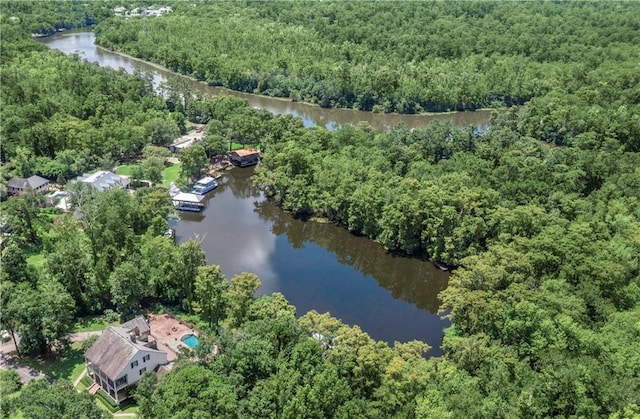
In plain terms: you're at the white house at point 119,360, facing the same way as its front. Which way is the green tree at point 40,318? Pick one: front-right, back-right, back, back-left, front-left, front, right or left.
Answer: right

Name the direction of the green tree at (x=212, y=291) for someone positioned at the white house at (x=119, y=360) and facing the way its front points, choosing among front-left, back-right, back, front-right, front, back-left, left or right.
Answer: back

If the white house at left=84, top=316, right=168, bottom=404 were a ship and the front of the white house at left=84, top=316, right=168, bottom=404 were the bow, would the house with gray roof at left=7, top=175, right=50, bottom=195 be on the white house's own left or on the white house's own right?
on the white house's own right

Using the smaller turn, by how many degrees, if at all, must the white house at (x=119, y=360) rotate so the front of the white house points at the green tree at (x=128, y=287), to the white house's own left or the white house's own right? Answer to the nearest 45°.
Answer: approximately 135° to the white house's own right

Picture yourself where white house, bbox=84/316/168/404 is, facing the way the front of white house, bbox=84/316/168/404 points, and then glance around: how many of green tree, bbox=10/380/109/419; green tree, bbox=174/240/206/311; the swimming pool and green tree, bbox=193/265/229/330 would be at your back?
3

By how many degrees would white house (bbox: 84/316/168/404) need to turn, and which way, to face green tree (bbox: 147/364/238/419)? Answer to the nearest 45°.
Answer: approximately 90° to its left

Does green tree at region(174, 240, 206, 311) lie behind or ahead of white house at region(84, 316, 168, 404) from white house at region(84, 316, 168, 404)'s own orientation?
behind

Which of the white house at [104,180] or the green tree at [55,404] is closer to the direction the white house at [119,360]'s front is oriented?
the green tree

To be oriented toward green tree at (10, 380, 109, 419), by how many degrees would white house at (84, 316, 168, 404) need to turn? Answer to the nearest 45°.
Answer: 0° — it already faces it

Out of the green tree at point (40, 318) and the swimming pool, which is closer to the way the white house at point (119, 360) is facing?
the green tree

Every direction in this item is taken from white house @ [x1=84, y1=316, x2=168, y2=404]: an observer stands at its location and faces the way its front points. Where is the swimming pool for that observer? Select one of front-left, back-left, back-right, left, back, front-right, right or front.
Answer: back

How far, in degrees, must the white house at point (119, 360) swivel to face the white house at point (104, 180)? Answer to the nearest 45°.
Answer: approximately 135° to its right

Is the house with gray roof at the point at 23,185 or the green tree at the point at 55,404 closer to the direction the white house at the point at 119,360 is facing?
the green tree

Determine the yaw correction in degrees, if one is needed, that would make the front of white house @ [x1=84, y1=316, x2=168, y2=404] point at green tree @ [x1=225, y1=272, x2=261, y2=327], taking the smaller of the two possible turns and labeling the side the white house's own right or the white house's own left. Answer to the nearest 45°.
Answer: approximately 135° to the white house's own left

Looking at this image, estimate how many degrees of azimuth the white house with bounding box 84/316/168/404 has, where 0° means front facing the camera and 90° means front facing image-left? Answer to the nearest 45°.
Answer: approximately 45°
